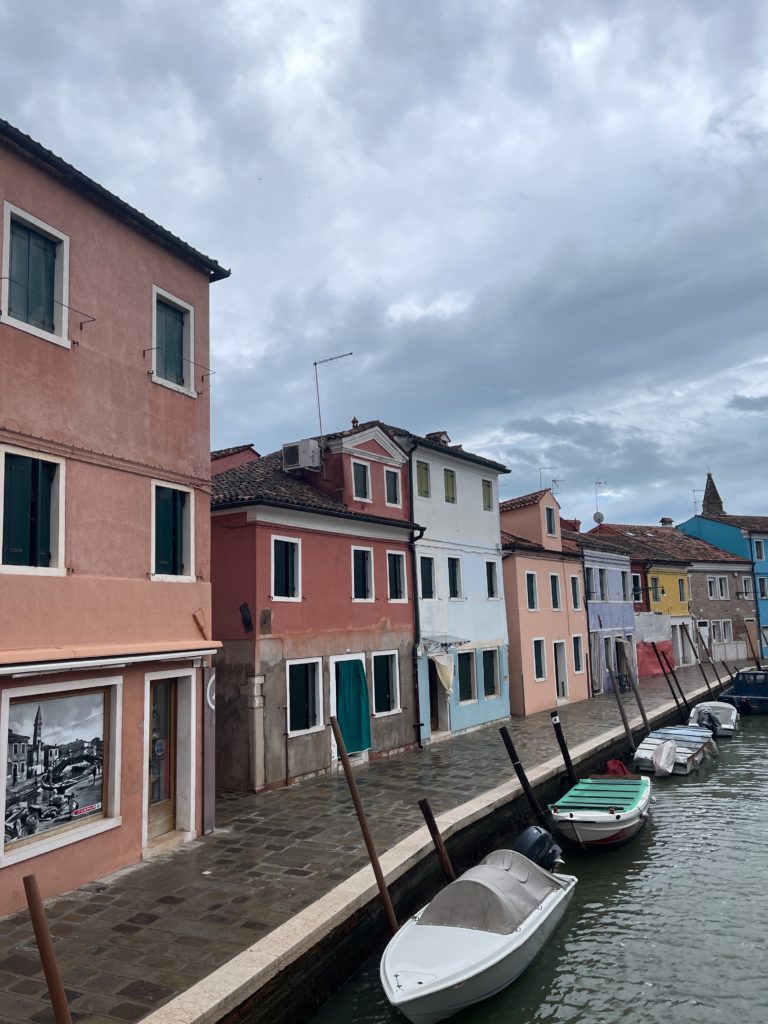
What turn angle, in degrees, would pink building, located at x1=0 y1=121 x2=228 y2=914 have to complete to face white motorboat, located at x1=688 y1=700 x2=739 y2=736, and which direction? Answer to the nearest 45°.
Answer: approximately 90° to its left

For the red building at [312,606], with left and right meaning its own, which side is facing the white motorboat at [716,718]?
left

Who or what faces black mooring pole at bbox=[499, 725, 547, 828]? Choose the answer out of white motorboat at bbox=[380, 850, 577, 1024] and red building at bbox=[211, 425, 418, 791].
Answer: the red building

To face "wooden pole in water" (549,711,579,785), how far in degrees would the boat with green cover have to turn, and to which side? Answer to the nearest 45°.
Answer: approximately 135° to its right

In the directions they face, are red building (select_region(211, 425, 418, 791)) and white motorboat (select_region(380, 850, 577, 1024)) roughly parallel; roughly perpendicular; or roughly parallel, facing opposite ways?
roughly perpendicular

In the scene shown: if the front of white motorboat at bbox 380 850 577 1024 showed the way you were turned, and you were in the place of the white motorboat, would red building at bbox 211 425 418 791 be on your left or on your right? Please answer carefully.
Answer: on your right

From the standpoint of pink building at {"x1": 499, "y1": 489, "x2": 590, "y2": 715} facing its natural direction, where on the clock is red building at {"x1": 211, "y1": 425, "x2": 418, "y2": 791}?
red building at {"x1": 211, "y1": 425, "x2": 418, "y2": 791} is roughly at 2 o'clock from pink building at {"x1": 499, "y1": 489, "x2": 590, "y2": 715}.

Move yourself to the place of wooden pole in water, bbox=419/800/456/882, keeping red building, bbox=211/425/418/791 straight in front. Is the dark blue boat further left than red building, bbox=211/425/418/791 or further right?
right

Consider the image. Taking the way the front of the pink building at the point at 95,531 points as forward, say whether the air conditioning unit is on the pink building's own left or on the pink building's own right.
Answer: on the pink building's own left

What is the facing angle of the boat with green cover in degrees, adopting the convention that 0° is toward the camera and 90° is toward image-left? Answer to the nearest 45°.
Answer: approximately 45°

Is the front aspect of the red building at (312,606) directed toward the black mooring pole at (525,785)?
yes

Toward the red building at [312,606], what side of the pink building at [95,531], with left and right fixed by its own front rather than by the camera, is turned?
left
